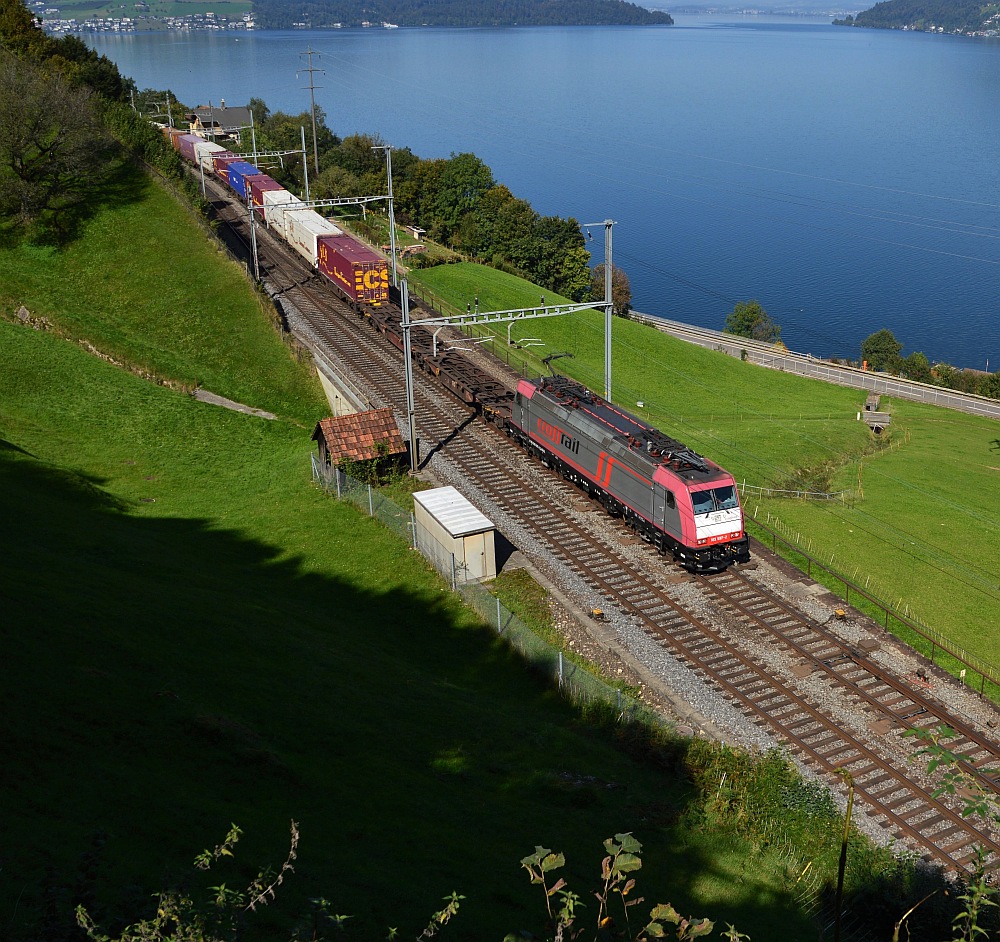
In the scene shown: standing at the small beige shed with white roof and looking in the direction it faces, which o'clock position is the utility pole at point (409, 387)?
The utility pole is roughly at 7 o'clock from the small beige shed with white roof.

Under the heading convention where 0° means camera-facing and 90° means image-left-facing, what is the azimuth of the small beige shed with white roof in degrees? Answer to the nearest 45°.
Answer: approximately 315°

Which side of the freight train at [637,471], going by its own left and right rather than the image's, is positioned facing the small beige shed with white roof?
right

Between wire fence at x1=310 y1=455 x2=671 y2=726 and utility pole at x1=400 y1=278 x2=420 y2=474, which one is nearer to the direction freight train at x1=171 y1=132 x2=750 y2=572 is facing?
the wire fence

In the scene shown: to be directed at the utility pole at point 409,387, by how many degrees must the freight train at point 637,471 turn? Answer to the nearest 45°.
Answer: approximately 180°

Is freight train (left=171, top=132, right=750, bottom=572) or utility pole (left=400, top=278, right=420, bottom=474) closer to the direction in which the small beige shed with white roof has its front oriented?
the freight train

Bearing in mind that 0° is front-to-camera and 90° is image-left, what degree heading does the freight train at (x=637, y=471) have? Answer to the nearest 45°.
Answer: approximately 315°
